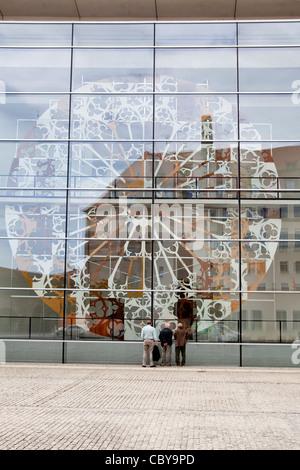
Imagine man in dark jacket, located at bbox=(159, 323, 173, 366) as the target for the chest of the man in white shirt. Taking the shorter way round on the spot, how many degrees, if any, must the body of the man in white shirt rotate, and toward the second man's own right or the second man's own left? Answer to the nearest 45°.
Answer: approximately 45° to the second man's own right

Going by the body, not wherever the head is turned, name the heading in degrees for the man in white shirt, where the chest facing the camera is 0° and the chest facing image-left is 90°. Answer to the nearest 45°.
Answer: approximately 180°

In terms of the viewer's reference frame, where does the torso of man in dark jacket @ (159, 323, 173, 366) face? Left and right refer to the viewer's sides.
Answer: facing away from the viewer

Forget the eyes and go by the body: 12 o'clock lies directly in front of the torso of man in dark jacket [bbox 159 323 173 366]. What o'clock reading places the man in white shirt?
The man in white shirt is roughly at 8 o'clock from the man in dark jacket.

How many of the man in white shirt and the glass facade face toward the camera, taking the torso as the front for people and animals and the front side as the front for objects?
1

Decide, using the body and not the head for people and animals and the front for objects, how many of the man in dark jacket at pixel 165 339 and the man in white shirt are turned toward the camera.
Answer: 0

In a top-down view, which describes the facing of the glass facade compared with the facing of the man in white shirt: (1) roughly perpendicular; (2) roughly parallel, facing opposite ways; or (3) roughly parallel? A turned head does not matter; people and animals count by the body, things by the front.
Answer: roughly parallel, facing opposite ways

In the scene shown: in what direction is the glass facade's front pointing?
toward the camera

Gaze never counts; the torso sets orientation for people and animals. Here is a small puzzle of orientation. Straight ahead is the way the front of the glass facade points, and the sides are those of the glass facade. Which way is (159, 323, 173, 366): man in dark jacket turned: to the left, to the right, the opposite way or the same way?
the opposite way

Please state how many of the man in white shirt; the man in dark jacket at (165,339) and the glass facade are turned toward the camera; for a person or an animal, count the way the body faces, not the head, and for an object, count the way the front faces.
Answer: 1

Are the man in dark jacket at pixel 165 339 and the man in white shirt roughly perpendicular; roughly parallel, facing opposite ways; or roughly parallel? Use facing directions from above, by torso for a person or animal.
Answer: roughly parallel

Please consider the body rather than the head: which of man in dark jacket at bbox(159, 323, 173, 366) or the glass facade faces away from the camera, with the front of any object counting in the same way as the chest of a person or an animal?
the man in dark jacket

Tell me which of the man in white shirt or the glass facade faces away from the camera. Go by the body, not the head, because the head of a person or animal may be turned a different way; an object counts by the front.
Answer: the man in white shirt
